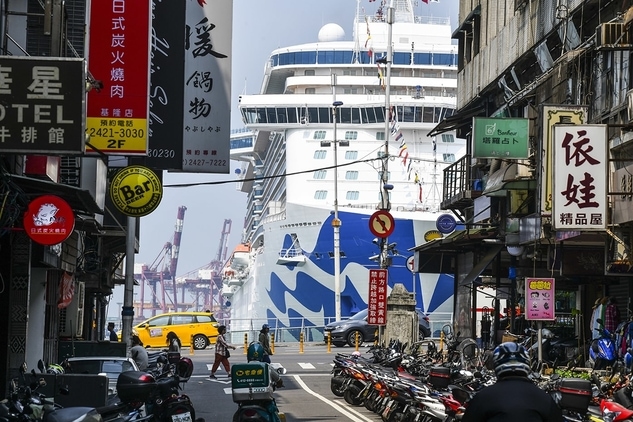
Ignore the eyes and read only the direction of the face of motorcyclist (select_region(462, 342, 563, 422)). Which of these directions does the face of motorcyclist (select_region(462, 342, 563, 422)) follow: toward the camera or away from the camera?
away from the camera

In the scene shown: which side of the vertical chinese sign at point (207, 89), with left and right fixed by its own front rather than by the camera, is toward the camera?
front

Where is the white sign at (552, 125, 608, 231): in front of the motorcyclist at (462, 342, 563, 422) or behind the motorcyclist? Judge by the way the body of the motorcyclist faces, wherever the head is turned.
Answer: in front

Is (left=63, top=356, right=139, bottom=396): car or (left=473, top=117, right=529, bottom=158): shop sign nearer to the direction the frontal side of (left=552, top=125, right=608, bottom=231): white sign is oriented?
the car

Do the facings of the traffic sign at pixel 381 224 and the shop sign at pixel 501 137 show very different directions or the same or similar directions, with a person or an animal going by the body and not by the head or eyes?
same or similar directions

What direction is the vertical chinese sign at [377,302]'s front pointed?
toward the camera

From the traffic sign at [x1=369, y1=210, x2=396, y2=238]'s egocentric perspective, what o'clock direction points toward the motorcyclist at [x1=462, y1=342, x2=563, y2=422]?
The motorcyclist is roughly at 12 o'clock from the traffic sign.

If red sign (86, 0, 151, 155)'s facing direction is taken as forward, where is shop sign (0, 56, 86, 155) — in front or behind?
in front

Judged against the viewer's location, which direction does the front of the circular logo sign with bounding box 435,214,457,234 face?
facing the viewer

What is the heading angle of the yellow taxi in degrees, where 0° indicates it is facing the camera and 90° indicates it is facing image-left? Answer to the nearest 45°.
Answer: approximately 90°

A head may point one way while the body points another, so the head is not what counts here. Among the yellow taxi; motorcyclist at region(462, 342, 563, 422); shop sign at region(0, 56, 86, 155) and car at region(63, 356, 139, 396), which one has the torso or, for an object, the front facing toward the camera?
the shop sign

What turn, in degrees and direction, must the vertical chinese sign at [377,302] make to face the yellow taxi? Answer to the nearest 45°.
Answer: approximately 135° to its right

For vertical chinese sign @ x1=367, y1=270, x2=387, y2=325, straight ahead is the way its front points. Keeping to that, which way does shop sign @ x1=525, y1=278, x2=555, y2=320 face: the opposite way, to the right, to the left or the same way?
the same way

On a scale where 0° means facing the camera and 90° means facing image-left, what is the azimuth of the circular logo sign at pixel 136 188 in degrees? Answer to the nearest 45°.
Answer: approximately 0°
